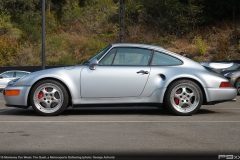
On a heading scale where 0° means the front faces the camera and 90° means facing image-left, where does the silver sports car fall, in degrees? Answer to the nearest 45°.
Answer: approximately 90°
